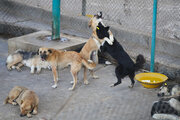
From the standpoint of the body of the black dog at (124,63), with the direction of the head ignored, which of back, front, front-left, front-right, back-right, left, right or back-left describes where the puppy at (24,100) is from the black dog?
front-left

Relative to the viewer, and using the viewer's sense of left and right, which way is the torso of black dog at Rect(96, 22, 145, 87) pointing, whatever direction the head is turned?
facing to the left of the viewer

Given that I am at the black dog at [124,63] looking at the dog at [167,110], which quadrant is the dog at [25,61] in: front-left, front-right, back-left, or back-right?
back-right

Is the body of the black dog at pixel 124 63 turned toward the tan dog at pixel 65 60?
yes

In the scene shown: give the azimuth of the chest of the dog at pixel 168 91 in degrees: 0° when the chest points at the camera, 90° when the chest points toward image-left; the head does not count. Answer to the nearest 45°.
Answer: approximately 45°

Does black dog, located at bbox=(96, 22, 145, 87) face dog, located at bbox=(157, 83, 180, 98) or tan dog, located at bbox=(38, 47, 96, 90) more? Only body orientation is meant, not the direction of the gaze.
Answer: the tan dog
